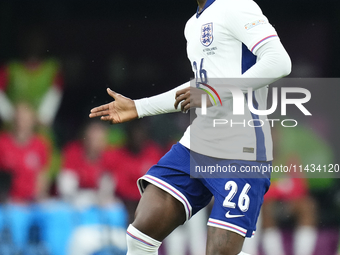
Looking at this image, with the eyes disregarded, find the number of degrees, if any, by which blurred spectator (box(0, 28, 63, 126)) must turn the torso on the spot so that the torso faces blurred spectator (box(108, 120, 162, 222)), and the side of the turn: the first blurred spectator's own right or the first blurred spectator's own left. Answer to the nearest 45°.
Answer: approximately 45° to the first blurred spectator's own left

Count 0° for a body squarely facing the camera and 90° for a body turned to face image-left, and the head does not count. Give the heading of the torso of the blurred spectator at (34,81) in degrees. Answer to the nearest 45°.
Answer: approximately 0°
